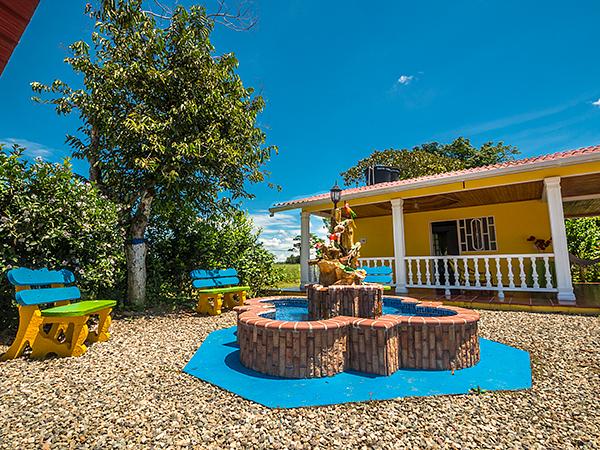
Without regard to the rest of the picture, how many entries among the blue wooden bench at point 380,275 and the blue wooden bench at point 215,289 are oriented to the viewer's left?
0

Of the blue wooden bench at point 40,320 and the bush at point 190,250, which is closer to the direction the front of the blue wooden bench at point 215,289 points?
the blue wooden bench

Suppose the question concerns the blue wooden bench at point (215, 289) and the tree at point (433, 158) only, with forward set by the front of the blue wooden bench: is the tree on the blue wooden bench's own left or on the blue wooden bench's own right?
on the blue wooden bench's own left

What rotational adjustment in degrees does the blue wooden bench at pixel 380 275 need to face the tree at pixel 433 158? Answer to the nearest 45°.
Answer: approximately 180°

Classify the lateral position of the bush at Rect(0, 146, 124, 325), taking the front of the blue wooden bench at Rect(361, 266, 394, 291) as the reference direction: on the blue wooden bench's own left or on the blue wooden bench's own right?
on the blue wooden bench's own right

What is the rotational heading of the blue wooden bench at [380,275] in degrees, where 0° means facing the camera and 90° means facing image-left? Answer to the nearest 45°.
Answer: approximately 0°

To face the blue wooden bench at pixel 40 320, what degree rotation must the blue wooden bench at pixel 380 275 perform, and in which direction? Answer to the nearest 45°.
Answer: approximately 45° to its right

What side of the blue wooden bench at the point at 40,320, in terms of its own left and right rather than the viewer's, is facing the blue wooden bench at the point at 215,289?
left

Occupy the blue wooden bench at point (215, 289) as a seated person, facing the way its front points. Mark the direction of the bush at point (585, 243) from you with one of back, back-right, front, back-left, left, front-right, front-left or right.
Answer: front-left

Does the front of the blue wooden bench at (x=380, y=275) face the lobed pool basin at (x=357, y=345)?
yes

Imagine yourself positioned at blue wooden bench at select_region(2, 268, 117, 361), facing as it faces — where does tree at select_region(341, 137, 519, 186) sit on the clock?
The tree is roughly at 10 o'clock from the blue wooden bench.

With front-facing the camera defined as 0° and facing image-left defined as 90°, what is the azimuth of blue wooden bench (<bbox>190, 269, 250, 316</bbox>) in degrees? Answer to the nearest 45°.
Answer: approximately 315°
